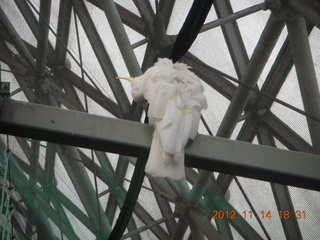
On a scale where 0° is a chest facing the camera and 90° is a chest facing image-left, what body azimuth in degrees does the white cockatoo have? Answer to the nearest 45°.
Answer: approximately 180°
